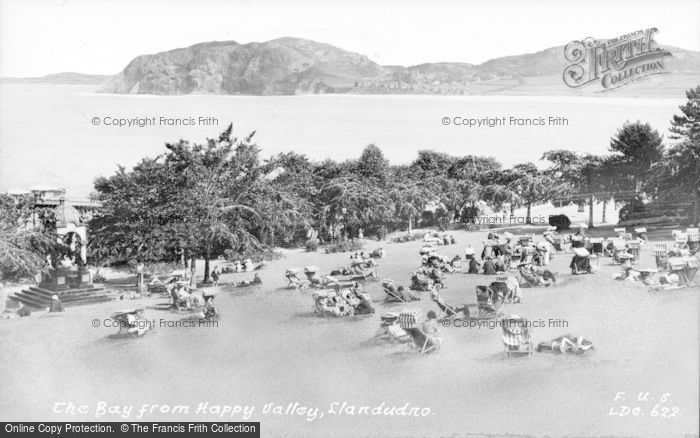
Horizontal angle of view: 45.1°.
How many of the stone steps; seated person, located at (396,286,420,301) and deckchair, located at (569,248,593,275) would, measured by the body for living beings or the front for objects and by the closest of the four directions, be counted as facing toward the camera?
1

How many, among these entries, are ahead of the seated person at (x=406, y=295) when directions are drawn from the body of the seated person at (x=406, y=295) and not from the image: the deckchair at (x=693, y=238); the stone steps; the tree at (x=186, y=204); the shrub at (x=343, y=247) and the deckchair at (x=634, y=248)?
2

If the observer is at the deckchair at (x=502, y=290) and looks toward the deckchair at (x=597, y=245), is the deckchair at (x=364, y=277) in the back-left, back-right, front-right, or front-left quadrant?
back-left

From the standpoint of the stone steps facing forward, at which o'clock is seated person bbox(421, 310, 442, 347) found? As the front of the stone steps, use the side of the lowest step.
The seated person is roughly at 10 o'clock from the stone steps.
